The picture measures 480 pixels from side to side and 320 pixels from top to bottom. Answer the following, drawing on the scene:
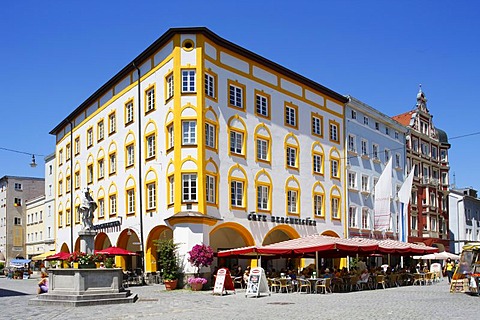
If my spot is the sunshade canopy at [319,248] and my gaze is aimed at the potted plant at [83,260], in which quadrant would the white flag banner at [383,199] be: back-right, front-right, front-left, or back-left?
back-right
